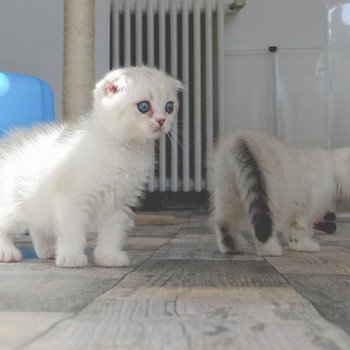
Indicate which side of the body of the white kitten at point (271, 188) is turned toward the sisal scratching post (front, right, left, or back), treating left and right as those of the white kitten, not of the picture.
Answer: left

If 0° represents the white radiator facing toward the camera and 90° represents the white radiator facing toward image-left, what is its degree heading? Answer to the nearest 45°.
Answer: approximately 0°

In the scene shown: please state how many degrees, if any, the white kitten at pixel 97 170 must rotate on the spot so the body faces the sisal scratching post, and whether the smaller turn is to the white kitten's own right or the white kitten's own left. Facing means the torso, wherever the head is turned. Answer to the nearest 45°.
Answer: approximately 135° to the white kitten's own left

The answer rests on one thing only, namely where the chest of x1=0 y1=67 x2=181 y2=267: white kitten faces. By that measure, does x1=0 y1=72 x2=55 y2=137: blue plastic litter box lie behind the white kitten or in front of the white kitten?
behind

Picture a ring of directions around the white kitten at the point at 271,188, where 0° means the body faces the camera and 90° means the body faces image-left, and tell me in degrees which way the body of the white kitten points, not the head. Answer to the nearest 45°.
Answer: approximately 225°

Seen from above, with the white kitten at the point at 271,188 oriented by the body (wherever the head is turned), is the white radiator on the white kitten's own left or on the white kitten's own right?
on the white kitten's own left

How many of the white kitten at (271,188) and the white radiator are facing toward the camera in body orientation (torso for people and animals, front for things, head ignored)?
1

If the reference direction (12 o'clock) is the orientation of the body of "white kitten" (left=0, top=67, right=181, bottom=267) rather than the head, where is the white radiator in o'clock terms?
The white radiator is roughly at 8 o'clock from the white kitten.

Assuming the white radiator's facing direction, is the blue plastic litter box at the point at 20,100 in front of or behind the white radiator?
in front

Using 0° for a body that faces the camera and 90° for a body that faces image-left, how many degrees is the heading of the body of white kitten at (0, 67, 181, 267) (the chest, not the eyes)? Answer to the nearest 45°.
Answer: approximately 315°
